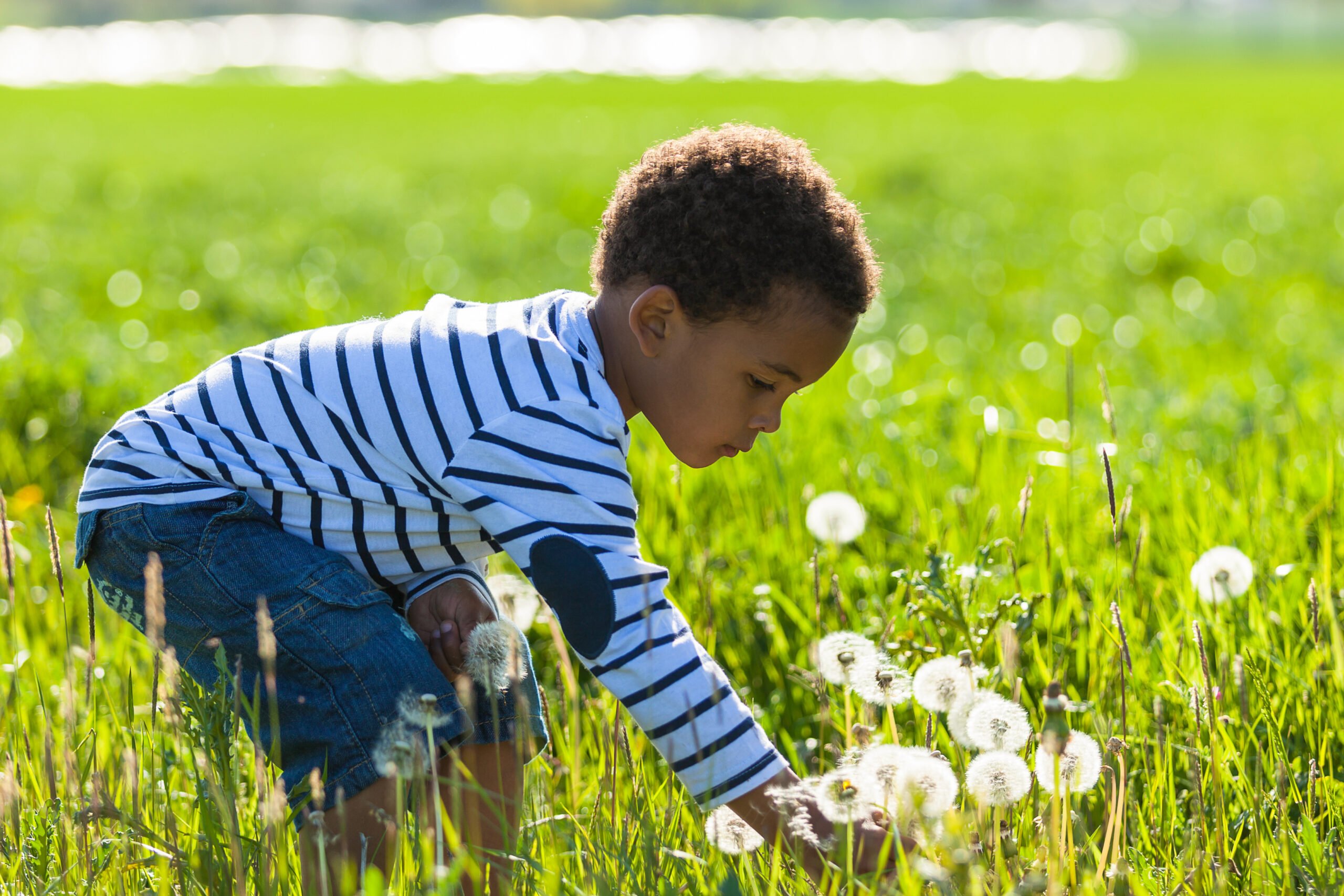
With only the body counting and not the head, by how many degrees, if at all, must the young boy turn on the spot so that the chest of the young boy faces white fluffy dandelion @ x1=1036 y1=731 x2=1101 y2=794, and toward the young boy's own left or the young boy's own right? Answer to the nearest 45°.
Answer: approximately 45° to the young boy's own right

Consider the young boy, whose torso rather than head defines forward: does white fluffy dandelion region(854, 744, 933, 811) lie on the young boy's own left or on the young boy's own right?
on the young boy's own right

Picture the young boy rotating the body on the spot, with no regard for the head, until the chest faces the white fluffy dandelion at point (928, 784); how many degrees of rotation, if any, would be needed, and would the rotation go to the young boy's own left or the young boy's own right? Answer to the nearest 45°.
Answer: approximately 45° to the young boy's own right

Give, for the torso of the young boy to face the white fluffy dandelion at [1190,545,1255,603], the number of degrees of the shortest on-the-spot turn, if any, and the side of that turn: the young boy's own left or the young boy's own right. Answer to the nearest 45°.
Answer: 0° — they already face it

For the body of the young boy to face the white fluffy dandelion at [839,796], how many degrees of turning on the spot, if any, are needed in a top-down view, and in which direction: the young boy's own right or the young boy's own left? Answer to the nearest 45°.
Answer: approximately 45° to the young boy's own right

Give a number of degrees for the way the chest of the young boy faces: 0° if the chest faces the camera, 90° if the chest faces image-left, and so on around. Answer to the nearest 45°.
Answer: approximately 270°
